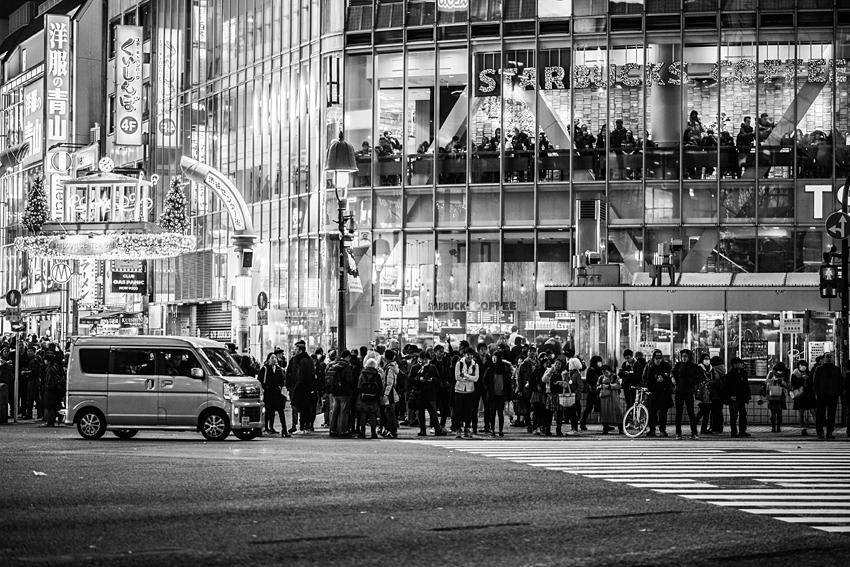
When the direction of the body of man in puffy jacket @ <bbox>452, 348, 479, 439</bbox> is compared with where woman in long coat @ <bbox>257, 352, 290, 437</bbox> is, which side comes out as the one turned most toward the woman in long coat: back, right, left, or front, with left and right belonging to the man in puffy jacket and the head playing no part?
right

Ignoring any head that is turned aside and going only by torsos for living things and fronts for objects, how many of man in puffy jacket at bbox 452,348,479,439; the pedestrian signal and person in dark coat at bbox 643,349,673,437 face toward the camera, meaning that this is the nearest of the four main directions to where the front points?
3

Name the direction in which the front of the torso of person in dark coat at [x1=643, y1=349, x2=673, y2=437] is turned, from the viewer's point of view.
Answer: toward the camera

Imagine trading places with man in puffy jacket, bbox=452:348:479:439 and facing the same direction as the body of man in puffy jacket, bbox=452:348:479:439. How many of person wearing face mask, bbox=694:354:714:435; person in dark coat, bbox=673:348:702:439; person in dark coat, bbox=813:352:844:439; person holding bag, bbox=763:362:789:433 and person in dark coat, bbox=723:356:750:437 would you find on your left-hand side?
5

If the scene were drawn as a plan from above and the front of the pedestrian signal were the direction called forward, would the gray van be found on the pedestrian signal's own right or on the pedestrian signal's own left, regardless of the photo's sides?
on the pedestrian signal's own right

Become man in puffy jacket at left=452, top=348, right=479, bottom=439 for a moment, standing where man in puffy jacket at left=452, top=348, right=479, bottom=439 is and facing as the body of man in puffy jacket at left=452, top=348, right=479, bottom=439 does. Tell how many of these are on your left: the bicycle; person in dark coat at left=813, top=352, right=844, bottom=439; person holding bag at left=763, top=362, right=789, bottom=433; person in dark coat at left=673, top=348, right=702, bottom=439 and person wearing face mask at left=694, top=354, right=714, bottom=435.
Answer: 5

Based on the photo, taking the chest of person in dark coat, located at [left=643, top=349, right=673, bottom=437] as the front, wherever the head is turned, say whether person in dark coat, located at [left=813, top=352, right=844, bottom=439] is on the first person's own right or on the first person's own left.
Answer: on the first person's own left

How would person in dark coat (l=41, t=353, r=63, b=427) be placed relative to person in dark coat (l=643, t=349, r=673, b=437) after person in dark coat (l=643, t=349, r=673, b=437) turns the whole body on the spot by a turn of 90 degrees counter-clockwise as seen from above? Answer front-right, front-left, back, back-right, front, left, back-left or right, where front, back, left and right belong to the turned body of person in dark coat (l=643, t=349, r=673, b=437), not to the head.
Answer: back

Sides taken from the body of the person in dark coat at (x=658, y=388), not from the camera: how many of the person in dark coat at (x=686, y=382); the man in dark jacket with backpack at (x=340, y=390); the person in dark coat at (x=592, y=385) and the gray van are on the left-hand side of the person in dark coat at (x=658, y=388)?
1

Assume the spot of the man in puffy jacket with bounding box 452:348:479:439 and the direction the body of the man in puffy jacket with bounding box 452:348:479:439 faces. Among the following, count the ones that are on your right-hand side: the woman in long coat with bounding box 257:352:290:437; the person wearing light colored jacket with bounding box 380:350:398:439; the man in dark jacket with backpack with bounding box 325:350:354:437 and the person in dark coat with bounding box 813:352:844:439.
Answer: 3

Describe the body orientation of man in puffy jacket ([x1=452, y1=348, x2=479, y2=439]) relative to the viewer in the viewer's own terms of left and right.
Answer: facing the viewer

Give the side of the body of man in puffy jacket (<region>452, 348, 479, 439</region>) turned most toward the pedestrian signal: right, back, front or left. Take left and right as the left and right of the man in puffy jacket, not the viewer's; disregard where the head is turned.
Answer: left

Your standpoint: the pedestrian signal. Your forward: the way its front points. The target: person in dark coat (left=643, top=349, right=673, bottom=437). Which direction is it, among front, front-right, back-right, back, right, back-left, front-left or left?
front-right
